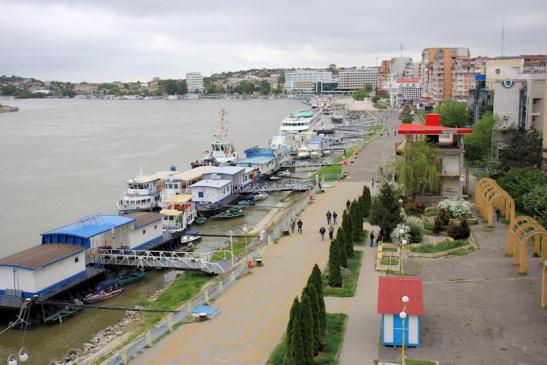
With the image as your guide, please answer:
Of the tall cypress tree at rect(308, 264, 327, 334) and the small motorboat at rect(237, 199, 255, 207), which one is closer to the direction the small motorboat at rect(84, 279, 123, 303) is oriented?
the tall cypress tree

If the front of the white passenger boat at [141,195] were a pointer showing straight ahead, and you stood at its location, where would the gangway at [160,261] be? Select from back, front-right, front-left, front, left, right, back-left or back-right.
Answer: front-left

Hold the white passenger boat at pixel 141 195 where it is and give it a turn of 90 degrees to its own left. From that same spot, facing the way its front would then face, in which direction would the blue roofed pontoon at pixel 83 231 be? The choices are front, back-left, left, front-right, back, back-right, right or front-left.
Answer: front-right

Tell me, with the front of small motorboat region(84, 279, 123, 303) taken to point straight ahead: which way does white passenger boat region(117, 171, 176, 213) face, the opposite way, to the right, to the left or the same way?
the same way

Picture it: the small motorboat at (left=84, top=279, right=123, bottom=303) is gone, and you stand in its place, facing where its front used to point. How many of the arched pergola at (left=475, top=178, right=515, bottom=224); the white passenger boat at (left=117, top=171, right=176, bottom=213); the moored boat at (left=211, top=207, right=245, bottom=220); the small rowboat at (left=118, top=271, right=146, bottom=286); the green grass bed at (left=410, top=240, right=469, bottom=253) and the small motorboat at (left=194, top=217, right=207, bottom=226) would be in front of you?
0

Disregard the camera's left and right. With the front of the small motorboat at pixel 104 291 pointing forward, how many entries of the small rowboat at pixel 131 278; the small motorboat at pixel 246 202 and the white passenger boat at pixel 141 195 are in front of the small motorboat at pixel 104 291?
0

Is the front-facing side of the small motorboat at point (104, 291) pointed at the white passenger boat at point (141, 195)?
no

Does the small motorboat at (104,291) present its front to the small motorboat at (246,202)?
no

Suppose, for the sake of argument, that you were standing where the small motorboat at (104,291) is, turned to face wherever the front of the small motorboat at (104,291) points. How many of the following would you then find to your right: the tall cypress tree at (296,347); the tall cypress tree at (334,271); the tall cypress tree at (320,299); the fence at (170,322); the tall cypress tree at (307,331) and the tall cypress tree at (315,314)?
0

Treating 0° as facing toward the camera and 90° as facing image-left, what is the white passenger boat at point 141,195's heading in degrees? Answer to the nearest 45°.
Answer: approximately 45°

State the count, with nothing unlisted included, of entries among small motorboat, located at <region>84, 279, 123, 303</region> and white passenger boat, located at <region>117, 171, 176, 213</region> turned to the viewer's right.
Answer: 0

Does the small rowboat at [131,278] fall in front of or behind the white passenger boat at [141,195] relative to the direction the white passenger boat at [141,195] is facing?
in front
